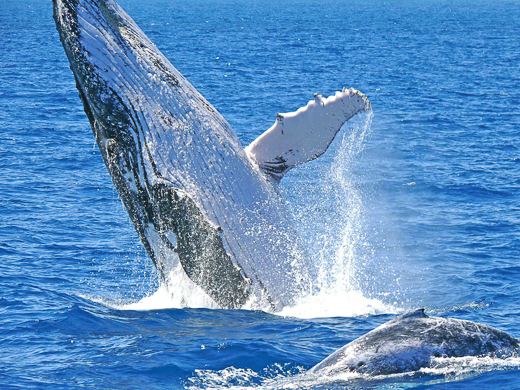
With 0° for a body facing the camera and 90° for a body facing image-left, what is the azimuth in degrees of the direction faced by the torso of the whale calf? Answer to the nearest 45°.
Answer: approximately 90°

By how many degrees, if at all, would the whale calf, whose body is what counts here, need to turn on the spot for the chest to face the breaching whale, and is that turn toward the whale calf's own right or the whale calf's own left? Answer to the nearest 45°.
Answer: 0° — it already faces it
